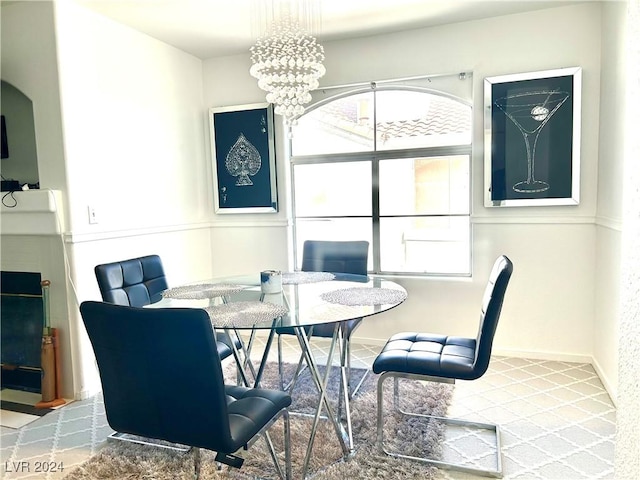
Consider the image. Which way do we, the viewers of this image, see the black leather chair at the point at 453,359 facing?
facing to the left of the viewer

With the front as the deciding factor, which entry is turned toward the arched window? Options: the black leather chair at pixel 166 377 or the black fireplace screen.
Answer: the black leather chair

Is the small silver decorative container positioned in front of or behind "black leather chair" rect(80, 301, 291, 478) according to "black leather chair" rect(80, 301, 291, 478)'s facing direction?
in front

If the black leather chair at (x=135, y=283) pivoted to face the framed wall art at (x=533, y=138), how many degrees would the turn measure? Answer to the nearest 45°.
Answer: approximately 45° to its left

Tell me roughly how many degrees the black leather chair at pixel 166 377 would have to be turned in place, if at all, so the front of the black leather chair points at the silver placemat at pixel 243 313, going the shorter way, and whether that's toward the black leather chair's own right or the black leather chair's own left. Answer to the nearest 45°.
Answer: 0° — it already faces it

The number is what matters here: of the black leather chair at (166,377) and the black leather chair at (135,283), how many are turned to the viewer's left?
0

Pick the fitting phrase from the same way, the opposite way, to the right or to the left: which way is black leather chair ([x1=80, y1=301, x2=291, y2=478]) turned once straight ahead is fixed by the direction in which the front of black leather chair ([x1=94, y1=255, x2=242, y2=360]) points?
to the left

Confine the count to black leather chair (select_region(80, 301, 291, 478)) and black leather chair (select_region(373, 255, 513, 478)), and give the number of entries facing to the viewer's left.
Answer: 1

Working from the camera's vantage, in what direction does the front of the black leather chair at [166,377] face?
facing away from the viewer and to the right of the viewer

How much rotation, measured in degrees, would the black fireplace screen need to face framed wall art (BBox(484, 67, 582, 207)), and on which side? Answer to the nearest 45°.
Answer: approximately 90° to its left

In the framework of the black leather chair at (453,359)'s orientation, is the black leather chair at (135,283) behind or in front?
in front

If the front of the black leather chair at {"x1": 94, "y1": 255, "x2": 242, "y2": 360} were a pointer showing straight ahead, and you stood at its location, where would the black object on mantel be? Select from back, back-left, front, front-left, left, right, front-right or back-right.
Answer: back

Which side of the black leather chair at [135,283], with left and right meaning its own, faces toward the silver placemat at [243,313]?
front

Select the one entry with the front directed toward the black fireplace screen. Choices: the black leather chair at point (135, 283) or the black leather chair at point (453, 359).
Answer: the black leather chair at point (453, 359)

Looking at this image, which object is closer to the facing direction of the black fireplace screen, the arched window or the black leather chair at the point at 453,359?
the black leather chair
